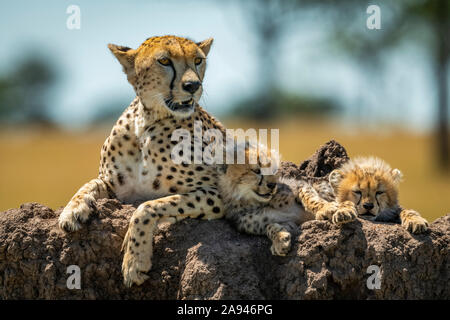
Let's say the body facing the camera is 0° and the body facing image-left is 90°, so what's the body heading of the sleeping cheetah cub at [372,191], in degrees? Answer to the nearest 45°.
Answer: approximately 0°

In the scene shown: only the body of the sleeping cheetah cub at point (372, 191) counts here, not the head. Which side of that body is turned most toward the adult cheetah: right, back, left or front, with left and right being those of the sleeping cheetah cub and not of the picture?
right

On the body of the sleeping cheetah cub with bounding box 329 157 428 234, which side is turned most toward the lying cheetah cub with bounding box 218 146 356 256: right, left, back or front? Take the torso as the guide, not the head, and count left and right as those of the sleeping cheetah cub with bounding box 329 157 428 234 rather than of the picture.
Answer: right
